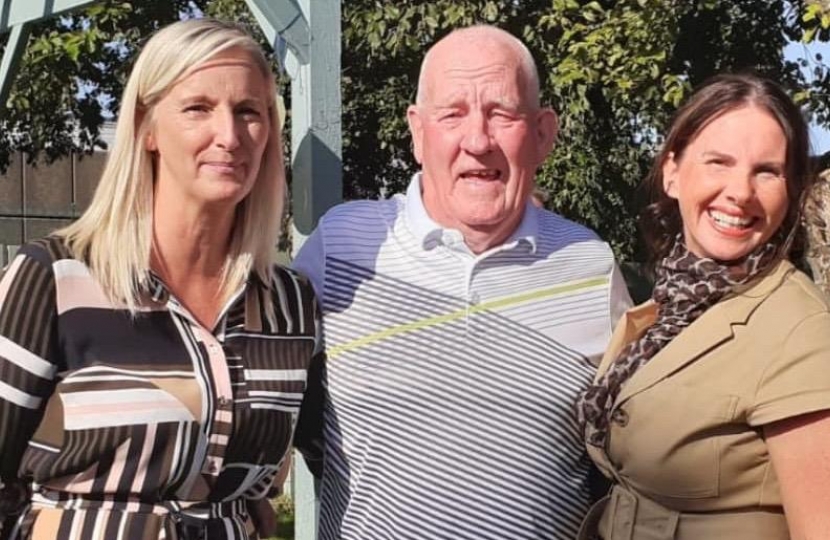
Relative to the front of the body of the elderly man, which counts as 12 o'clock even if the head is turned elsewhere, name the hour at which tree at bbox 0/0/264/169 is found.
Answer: The tree is roughly at 5 o'clock from the elderly man.

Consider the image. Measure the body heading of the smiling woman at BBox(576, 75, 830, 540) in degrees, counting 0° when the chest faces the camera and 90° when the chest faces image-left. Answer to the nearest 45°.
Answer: approximately 45°

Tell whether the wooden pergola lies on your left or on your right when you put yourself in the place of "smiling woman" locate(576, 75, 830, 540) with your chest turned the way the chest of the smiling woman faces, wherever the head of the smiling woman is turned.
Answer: on your right

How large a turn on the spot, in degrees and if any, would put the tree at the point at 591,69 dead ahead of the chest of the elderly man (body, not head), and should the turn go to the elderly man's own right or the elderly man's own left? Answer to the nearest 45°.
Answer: approximately 180°

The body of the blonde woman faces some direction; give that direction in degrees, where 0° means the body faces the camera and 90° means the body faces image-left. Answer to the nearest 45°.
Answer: approximately 315°

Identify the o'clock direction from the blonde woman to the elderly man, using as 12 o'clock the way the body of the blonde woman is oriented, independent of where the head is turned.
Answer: The elderly man is roughly at 10 o'clock from the blonde woman.

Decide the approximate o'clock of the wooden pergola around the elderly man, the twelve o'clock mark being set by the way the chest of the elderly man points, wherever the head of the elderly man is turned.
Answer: The wooden pergola is roughly at 5 o'clock from the elderly man.

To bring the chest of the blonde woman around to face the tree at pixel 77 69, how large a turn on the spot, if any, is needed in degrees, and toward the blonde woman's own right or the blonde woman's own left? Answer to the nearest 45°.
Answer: approximately 135° to the blonde woman's own left

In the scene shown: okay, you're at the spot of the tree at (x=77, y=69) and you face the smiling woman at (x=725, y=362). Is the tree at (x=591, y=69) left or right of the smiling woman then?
left
